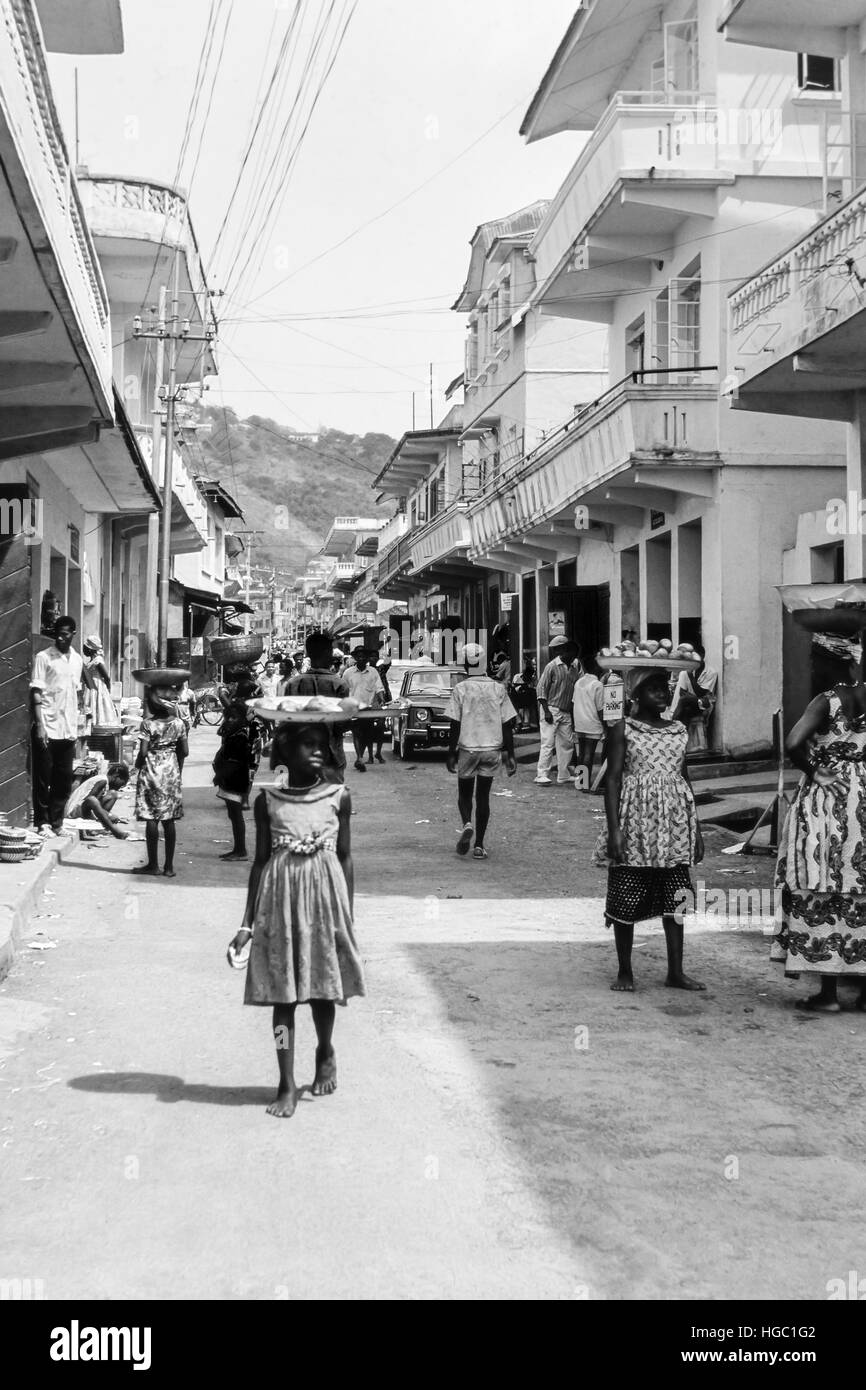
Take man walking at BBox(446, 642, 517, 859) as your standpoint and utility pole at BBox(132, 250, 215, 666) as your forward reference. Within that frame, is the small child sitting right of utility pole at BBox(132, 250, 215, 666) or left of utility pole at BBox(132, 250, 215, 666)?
left

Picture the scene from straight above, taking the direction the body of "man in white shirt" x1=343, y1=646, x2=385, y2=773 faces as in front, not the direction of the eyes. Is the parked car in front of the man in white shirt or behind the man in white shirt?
behind

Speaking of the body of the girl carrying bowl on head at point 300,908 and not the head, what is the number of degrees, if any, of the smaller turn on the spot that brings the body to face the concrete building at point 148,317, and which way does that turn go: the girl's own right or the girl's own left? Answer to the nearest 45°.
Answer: approximately 180°

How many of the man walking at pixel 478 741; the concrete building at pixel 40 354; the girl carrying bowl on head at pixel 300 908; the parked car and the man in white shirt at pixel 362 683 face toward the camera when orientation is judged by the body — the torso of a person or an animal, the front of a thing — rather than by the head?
3

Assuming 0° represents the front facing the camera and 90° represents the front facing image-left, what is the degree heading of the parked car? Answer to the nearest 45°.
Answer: approximately 0°

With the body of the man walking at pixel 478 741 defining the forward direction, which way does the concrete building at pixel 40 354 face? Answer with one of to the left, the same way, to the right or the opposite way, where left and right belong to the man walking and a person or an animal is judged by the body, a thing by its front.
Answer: to the right

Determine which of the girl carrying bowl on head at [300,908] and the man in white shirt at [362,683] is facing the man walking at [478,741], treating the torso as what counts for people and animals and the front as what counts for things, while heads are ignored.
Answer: the man in white shirt

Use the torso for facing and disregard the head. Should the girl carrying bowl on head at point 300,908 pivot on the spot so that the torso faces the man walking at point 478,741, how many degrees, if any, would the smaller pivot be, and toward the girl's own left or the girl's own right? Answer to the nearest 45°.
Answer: approximately 180°

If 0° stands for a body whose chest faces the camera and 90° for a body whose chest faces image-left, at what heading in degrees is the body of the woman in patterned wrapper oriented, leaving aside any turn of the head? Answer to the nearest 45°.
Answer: approximately 135°

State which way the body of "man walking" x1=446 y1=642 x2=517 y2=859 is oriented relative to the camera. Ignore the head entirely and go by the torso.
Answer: away from the camera

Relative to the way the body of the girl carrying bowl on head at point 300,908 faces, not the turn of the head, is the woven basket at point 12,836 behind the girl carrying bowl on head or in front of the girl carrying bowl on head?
behind
